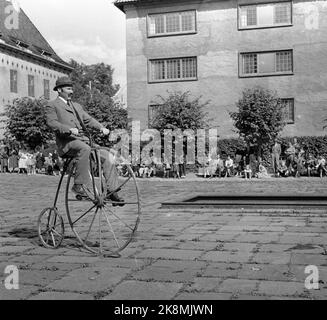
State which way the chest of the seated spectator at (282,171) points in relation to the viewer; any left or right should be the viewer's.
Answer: facing the viewer

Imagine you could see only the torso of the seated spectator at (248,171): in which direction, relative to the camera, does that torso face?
toward the camera

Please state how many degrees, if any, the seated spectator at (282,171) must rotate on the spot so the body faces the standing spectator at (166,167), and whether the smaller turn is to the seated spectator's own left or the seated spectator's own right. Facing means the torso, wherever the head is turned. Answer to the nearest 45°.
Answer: approximately 90° to the seated spectator's own right

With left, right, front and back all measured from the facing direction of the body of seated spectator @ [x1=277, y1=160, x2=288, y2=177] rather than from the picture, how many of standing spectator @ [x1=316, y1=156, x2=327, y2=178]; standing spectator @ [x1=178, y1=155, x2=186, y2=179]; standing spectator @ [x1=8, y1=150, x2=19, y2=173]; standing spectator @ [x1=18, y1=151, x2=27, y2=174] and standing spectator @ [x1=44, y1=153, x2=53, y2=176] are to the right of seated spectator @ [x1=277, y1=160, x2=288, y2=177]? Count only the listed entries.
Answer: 4

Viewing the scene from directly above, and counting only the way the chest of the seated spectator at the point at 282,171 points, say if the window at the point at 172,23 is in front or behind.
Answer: behind
